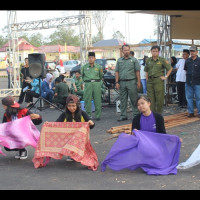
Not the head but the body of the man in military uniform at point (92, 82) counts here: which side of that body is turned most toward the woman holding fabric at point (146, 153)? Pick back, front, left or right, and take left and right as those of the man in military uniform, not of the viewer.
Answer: front

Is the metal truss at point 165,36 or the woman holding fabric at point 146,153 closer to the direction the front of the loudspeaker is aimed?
the woman holding fabric

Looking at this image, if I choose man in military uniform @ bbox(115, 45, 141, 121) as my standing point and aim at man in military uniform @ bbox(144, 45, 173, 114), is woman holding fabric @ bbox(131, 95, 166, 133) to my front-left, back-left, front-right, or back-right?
front-right

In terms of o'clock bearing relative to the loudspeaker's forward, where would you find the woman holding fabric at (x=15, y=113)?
The woman holding fabric is roughly at 12 o'clock from the loudspeaker.

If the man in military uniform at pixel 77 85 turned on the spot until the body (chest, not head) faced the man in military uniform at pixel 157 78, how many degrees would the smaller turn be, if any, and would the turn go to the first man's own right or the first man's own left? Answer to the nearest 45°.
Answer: approximately 45° to the first man's own left

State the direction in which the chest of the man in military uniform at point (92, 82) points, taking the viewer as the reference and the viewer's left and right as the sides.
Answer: facing the viewer

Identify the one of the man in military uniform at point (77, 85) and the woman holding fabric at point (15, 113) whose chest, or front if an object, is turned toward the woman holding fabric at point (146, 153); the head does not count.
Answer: the man in military uniform

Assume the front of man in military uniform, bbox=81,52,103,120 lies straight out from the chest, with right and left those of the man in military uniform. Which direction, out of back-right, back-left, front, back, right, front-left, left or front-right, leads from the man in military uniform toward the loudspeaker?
back-right

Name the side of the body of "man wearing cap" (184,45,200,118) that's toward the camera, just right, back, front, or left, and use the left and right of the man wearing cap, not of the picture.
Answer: front

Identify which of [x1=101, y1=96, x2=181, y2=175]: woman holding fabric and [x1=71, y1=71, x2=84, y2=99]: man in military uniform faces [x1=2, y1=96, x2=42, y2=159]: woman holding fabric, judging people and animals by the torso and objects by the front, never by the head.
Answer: the man in military uniform

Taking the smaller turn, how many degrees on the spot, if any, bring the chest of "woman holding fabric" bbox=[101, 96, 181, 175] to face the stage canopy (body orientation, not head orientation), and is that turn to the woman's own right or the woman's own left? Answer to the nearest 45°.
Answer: approximately 180°

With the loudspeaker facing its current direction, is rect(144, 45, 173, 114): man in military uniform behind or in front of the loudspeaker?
in front

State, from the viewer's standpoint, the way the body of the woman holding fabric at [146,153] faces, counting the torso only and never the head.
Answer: toward the camera

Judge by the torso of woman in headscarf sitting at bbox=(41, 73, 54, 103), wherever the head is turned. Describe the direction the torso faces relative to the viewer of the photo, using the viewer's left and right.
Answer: facing the viewer and to the right of the viewer
